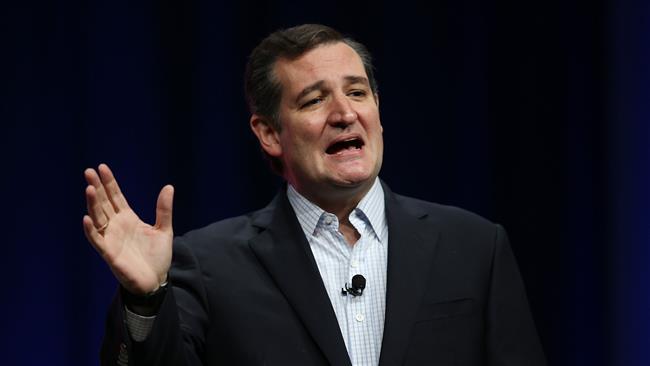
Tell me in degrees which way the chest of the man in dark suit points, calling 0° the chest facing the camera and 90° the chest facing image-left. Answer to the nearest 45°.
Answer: approximately 0°
